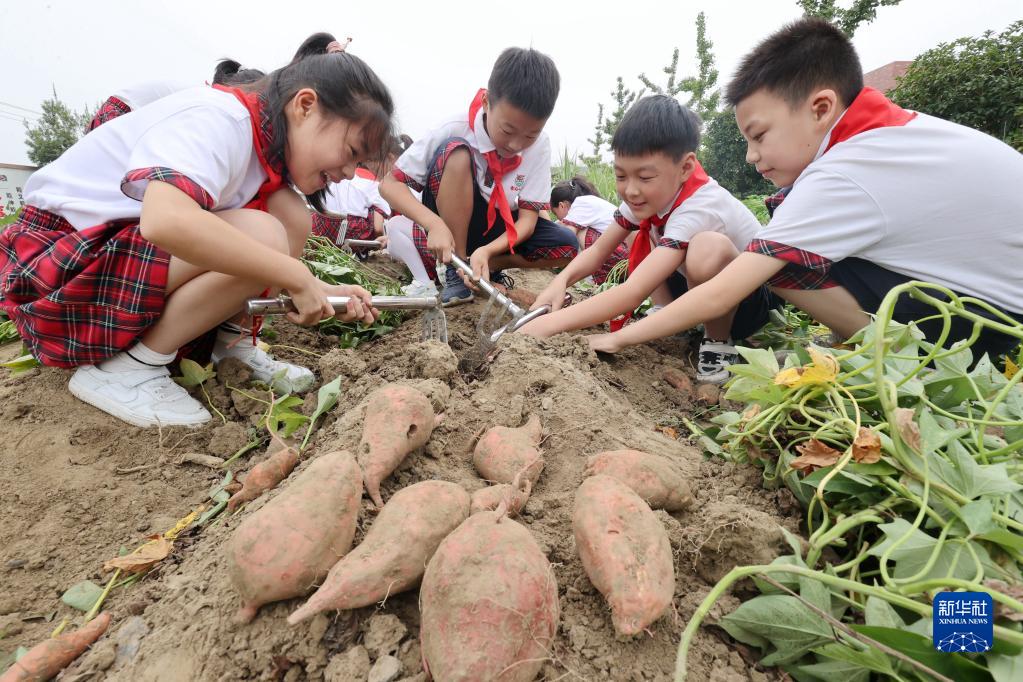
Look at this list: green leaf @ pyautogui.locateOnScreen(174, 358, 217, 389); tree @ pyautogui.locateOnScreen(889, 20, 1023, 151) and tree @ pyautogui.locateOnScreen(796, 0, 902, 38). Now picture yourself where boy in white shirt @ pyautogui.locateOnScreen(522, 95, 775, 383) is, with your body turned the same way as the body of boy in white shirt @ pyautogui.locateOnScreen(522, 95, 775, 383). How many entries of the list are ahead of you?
1

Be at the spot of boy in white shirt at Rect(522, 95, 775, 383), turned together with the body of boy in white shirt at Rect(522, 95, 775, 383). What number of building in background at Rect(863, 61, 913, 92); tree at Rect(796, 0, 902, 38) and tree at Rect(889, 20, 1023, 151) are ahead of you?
0

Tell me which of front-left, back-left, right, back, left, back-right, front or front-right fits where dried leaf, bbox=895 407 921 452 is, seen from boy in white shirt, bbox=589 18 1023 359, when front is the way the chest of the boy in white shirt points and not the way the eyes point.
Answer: left

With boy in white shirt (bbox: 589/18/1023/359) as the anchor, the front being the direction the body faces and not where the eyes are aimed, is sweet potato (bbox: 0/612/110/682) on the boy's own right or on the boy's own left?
on the boy's own left

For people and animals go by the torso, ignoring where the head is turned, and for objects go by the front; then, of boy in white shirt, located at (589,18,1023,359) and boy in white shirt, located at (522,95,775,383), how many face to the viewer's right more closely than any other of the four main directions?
0

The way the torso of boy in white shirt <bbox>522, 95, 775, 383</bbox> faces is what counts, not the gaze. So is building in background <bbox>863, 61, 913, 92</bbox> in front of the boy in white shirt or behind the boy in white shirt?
behind

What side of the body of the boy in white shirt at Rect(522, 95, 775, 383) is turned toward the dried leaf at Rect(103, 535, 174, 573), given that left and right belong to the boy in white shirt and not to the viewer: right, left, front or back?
front

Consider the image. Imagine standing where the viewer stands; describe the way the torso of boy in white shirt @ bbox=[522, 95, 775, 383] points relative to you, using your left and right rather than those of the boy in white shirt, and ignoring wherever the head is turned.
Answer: facing the viewer and to the left of the viewer

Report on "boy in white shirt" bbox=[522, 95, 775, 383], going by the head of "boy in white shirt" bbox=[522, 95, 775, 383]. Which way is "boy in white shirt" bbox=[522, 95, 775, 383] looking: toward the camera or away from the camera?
toward the camera

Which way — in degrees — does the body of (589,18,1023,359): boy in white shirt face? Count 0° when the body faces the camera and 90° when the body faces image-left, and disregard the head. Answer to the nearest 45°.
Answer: approximately 90°

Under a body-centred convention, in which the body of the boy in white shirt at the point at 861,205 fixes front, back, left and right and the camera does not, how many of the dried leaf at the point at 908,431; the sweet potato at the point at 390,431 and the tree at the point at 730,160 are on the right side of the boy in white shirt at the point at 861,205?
1

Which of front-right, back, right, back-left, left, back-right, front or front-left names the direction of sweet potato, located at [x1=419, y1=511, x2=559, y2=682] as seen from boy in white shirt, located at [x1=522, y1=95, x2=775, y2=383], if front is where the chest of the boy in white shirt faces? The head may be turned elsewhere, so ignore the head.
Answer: front-left

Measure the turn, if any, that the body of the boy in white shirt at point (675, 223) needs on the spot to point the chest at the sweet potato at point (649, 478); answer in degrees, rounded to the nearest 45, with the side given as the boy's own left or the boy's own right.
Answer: approximately 45° to the boy's own left

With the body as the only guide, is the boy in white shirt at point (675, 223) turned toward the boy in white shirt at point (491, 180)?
no

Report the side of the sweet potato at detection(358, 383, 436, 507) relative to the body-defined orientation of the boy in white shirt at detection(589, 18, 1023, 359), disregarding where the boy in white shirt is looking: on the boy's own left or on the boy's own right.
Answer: on the boy's own left

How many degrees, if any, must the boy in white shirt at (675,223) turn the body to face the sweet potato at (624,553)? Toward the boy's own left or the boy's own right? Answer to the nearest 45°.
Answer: approximately 45° to the boy's own left

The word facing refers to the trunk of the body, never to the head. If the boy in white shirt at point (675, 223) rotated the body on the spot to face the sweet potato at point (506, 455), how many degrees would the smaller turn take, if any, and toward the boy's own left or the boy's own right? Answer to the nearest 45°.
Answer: approximately 45° to the boy's own left
